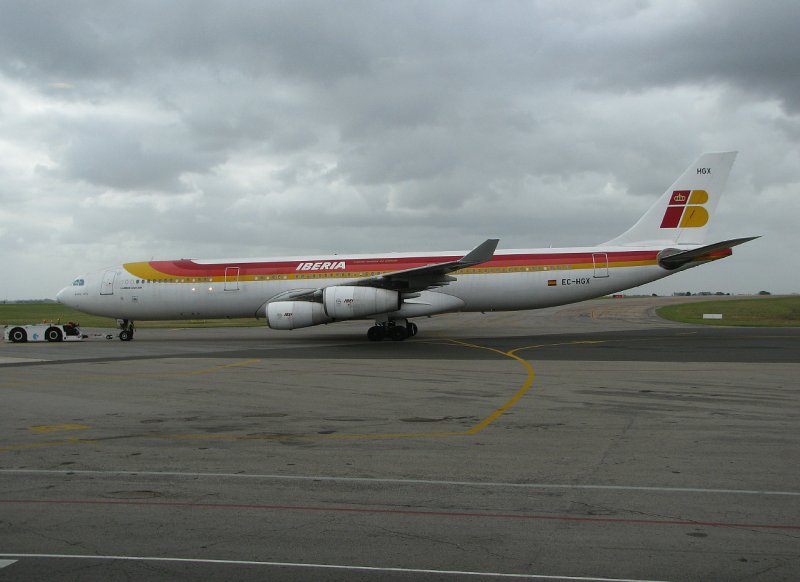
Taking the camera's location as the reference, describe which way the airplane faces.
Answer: facing to the left of the viewer
